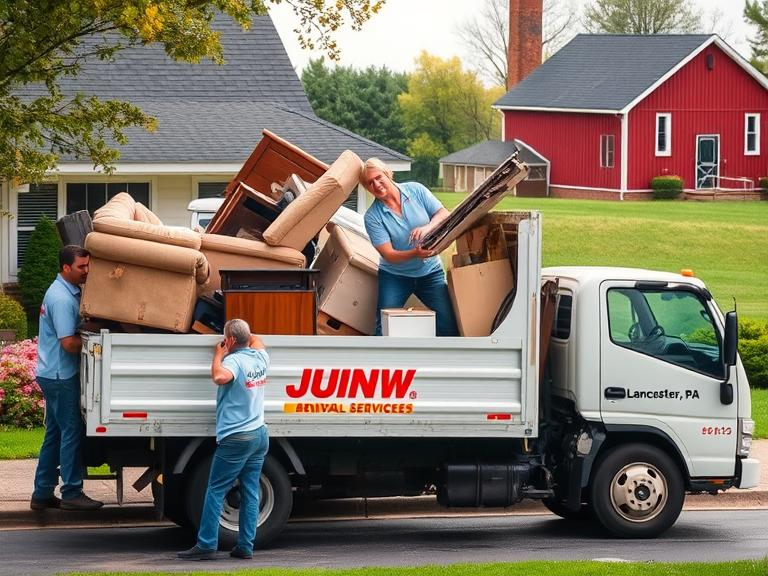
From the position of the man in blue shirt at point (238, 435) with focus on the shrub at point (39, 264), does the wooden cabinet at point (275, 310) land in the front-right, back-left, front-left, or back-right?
front-right

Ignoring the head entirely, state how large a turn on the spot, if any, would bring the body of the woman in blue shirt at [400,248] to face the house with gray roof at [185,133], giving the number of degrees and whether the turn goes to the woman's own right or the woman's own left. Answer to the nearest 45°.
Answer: approximately 180°

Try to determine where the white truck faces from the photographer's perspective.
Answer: facing to the right of the viewer

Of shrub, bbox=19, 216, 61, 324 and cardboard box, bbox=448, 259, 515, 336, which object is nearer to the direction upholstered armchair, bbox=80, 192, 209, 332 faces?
the cardboard box

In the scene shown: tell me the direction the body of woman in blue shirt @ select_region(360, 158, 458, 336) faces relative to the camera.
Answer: toward the camera

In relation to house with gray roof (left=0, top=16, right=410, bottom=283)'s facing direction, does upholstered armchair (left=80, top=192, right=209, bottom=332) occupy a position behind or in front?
in front

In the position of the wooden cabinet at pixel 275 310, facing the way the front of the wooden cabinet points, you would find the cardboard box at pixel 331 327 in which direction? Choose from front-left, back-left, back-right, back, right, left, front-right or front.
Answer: back-left

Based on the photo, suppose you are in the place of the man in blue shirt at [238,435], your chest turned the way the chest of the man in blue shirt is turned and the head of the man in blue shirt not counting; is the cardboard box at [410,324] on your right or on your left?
on your right

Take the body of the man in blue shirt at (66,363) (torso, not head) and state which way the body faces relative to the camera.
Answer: to the viewer's right

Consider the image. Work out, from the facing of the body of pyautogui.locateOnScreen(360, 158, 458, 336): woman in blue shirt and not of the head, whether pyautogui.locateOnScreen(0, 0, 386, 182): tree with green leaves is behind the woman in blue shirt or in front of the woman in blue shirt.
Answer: behind

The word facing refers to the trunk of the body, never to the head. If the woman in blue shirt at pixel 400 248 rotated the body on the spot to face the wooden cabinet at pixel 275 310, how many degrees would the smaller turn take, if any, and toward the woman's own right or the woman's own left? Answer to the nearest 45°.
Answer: approximately 45° to the woman's own right

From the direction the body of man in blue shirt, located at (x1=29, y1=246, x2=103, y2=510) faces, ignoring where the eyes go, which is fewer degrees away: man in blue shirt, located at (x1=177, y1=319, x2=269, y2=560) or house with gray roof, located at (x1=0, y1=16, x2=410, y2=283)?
the man in blue shirt

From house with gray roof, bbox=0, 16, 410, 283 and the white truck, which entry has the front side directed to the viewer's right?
the white truck
